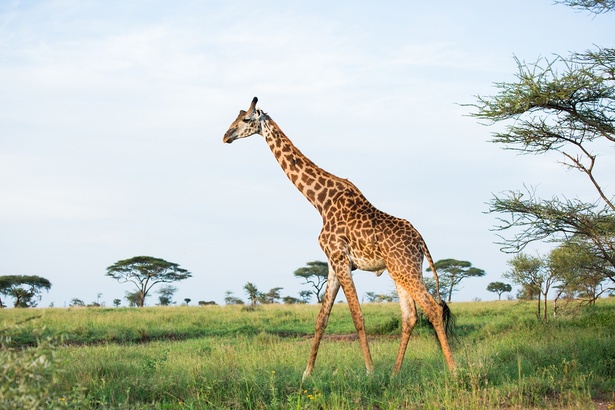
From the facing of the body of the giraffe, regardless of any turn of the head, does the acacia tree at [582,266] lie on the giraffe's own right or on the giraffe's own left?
on the giraffe's own right

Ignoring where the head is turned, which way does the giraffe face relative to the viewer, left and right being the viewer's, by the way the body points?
facing to the left of the viewer

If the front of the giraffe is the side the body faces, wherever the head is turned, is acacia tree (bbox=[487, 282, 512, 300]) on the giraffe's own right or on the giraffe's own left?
on the giraffe's own right

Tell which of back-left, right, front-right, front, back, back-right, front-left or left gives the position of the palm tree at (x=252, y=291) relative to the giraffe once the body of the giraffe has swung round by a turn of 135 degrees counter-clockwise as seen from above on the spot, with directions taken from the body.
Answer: back-left
